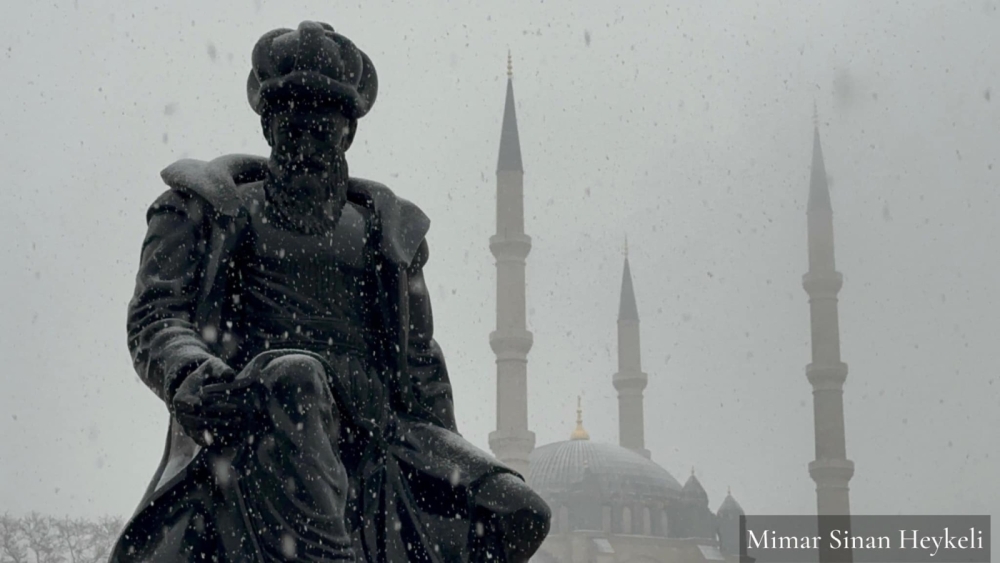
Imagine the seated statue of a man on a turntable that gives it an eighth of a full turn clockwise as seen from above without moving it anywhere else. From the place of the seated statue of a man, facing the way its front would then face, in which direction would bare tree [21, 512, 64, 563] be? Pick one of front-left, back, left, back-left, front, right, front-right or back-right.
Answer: back-right

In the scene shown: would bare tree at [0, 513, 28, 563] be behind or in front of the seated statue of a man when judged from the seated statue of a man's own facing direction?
behind

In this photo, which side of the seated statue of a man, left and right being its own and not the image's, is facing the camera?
front

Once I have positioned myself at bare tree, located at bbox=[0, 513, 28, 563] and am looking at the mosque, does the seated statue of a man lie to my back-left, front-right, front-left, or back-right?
back-right

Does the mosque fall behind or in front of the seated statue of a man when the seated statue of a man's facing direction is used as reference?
behind
